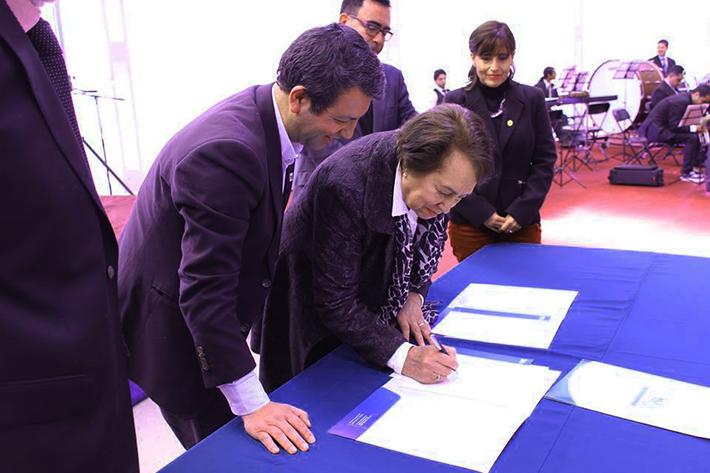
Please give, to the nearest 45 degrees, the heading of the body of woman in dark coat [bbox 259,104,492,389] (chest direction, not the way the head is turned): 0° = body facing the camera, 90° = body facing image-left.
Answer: approximately 315°

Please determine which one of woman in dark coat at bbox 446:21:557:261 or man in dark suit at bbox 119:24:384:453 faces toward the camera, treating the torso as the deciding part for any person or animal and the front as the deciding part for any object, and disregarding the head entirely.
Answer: the woman in dark coat

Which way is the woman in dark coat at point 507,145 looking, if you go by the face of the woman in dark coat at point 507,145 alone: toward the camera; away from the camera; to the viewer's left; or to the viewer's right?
toward the camera

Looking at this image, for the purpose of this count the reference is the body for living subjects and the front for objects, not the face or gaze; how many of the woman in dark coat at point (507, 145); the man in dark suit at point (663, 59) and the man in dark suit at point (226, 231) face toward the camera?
2

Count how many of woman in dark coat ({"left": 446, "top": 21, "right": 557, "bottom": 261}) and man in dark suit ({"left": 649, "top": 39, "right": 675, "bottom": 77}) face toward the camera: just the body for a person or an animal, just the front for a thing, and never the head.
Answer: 2

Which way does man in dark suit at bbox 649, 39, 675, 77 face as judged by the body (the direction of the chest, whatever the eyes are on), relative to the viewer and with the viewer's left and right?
facing the viewer

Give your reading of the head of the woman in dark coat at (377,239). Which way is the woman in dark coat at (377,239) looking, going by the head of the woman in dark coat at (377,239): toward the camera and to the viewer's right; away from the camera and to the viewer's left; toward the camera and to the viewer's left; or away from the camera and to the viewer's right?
toward the camera and to the viewer's right

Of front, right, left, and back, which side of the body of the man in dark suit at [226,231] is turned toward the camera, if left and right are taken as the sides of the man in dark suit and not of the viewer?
right

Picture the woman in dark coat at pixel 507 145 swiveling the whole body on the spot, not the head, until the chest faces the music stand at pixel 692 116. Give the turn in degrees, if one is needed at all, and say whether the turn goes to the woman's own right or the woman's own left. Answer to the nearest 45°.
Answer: approximately 180°

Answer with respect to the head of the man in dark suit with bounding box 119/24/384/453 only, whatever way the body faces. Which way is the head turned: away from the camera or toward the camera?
toward the camera

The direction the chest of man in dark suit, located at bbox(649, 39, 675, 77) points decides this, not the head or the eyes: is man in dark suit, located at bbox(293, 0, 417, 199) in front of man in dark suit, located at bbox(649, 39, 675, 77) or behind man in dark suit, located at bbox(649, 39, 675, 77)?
in front

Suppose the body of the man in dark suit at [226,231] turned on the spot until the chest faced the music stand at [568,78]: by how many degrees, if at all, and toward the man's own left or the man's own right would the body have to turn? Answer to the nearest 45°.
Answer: approximately 45° to the man's own left

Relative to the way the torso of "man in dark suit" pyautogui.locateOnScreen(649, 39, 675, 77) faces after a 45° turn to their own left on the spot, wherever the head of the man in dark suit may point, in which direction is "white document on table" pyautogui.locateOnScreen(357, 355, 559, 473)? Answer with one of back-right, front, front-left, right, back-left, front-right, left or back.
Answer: front-right

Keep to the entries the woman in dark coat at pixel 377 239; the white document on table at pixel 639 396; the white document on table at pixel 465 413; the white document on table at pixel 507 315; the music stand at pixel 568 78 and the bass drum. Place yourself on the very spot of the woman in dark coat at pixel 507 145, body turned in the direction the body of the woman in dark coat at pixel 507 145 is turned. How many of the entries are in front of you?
4

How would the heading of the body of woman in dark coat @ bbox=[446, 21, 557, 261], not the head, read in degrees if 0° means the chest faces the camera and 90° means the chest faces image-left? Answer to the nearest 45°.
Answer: approximately 0°

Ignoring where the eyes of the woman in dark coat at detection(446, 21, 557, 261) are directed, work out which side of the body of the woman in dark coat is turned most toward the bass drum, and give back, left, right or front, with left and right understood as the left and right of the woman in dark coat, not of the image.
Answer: back

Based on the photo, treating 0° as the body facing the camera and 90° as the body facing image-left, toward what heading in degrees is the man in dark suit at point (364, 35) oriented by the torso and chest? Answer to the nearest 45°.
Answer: approximately 315°

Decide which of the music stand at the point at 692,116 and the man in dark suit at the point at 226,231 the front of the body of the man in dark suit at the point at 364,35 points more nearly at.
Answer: the man in dark suit

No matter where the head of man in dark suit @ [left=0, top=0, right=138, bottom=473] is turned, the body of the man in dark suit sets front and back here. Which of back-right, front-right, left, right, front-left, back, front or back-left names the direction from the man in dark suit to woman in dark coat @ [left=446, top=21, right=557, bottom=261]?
left

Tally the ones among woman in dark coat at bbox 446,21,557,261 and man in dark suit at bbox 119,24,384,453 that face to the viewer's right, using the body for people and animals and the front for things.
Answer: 1
